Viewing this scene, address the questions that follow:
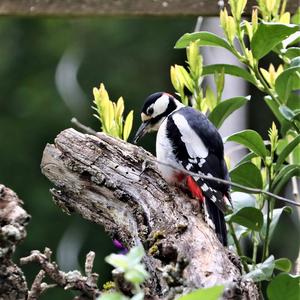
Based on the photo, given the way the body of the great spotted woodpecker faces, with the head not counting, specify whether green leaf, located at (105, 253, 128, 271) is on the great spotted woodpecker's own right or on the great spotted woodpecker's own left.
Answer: on the great spotted woodpecker's own left

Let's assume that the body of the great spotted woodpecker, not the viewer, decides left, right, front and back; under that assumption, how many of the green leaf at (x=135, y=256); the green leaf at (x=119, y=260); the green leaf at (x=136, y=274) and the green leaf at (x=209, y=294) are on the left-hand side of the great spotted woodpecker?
4

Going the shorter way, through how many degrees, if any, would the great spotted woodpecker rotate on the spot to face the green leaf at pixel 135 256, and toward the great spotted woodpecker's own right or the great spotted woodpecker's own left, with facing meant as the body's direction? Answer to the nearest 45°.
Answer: approximately 90° to the great spotted woodpecker's own left

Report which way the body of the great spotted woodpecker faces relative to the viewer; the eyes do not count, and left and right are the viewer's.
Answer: facing to the left of the viewer
